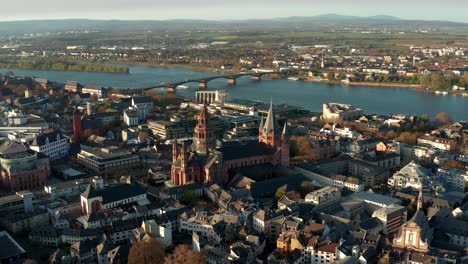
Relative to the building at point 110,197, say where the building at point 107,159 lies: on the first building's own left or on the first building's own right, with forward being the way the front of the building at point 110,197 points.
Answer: on the first building's own right

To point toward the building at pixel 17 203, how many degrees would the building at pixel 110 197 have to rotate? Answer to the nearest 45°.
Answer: approximately 45° to its right

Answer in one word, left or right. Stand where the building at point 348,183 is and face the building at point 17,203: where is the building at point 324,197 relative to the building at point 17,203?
left

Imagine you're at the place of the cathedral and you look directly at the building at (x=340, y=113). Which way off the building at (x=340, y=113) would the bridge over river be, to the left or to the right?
left

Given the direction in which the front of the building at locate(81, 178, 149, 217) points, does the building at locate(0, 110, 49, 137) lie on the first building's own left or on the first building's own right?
on the first building's own right

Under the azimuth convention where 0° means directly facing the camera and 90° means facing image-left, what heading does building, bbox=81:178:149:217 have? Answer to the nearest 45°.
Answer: approximately 45°

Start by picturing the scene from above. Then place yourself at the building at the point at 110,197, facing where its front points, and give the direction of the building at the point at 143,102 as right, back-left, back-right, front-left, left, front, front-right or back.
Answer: back-right

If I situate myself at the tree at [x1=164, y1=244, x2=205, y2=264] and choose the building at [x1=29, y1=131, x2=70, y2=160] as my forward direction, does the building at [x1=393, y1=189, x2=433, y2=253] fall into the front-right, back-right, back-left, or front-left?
back-right

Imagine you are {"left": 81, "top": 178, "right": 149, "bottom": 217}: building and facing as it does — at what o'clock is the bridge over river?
The bridge over river is roughly at 5 o'clock from the building.

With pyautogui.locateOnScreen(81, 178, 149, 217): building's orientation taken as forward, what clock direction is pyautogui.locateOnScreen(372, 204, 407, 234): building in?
pyautogui.locateOnScreen(372, 204, 407, 234): building is roughly at 8 o'clock from pyautogui.locateOnScreen(81, 178, 149, 217): building.

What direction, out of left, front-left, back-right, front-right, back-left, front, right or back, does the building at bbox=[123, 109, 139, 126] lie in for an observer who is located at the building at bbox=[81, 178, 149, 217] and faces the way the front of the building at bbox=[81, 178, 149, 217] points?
back-right

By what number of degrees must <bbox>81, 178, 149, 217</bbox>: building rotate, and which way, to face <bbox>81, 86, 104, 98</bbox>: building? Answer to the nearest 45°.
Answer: approximately 135° to its right

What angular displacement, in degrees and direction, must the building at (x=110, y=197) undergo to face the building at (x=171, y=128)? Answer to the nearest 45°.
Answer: approximately 135° to its right

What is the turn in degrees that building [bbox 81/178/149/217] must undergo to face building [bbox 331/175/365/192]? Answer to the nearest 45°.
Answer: approximately 135° to its left
